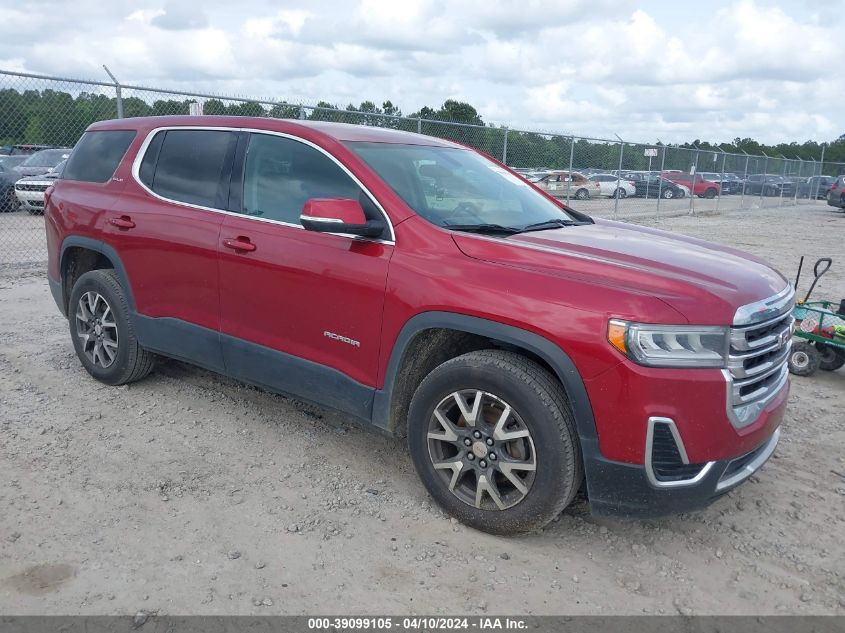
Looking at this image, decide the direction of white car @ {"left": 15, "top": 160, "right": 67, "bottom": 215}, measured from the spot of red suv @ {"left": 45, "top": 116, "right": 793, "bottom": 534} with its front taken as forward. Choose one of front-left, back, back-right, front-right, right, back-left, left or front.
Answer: back

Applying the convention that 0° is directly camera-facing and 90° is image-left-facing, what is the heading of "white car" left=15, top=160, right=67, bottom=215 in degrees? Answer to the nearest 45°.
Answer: approximately 45°

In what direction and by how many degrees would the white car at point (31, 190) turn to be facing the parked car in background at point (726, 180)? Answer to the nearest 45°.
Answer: approximately 135° to its left

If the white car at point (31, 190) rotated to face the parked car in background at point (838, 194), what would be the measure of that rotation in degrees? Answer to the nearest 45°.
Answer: approximately 135° to its left

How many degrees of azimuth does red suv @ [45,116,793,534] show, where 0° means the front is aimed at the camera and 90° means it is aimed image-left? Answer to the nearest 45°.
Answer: approximately 315°

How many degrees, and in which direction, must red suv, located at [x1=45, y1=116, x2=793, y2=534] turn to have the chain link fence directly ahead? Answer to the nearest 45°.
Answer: approximately 135° to its left
